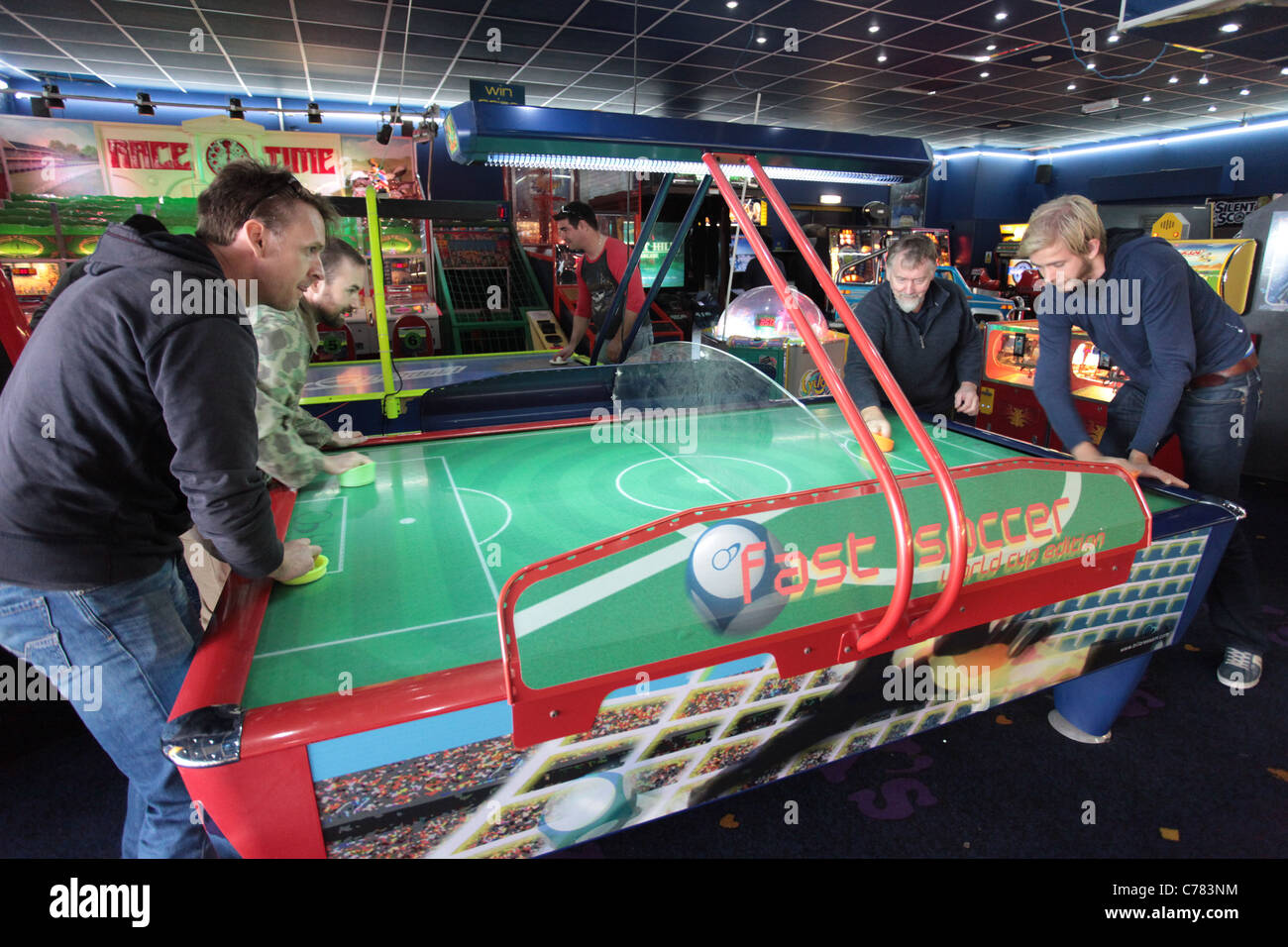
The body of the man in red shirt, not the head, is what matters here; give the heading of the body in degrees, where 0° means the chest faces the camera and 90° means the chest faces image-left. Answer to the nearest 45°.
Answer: approximately 45°

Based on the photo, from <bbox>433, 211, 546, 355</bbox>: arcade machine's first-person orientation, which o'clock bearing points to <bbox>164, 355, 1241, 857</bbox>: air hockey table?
The air hockey table is roughly at 12 o'clock from the arcade machine.

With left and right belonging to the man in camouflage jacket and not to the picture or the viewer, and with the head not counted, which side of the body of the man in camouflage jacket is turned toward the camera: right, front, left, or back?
right

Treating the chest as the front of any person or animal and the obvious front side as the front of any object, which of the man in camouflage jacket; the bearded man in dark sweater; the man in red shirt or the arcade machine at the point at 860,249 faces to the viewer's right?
the man in camouflage jacket

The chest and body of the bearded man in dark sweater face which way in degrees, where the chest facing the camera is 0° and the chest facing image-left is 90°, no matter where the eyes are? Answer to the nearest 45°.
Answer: approximately 0°

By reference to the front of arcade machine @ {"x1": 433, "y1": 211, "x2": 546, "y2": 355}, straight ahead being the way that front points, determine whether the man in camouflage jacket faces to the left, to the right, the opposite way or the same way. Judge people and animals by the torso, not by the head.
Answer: to the left

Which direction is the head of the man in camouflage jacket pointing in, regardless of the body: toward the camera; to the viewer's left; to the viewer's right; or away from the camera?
to the viewer's right
